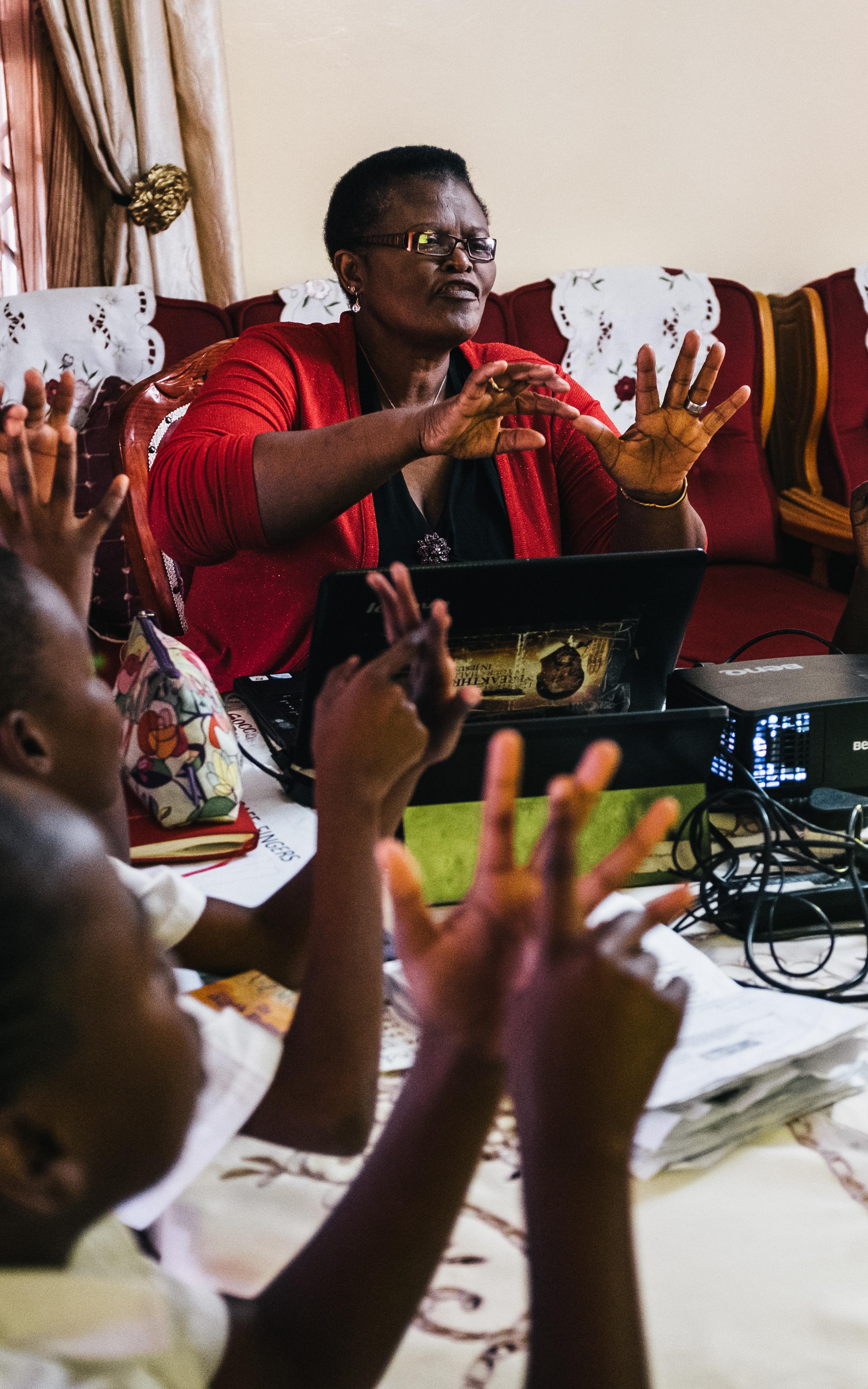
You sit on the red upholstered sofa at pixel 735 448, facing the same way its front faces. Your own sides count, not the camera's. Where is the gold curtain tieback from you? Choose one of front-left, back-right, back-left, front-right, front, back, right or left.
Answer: right

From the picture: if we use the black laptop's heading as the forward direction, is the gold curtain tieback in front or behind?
in front

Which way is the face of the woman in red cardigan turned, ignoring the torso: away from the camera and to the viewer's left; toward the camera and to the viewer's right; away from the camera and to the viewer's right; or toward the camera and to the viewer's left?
toward the camera and to the viewer's right

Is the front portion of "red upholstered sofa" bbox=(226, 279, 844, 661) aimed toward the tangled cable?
yes

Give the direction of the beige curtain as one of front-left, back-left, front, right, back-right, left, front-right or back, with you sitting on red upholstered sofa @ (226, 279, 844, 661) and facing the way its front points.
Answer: right

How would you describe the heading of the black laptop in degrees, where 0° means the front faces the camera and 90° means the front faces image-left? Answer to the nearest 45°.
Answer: approximately 135°
